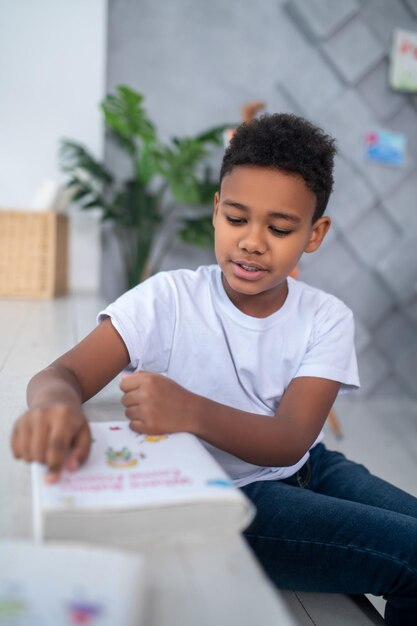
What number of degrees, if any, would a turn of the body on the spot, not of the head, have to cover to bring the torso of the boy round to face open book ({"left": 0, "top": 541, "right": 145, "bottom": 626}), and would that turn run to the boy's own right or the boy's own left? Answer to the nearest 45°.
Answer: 0° — they already face it

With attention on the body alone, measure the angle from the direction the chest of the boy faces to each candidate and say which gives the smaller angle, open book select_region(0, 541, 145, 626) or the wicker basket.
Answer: the open book

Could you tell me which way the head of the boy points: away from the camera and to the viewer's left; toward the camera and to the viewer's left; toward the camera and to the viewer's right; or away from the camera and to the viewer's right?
toward the camera and to the viewer's left

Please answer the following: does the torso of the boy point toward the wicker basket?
no

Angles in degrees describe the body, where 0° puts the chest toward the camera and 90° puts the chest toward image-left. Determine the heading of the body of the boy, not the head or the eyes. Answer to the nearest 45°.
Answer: approximately 0°
